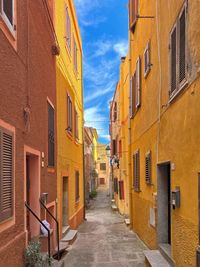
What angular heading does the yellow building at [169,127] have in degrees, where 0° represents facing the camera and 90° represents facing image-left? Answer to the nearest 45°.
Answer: approximately 90°
